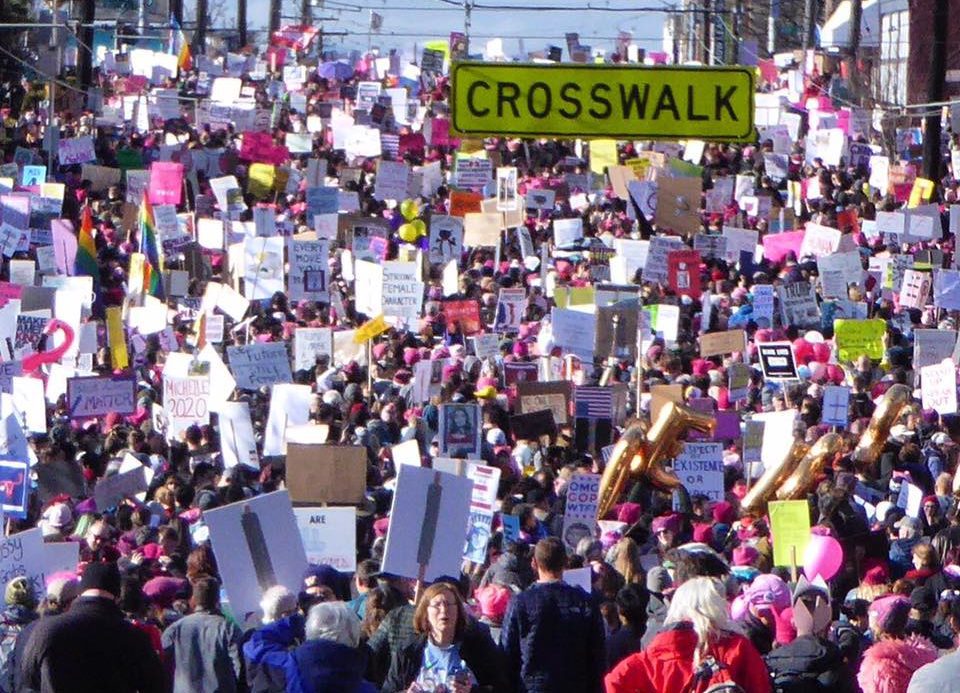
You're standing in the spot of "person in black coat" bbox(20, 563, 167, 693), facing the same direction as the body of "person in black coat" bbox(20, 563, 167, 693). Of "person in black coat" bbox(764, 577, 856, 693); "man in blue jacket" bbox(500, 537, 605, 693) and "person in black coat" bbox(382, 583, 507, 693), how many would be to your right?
3

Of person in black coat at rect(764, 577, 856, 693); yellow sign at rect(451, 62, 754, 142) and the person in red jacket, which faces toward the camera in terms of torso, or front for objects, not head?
the yellow sign

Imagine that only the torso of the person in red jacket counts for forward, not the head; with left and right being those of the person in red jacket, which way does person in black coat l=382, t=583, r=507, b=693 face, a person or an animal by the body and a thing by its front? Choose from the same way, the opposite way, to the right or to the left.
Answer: the opposite way

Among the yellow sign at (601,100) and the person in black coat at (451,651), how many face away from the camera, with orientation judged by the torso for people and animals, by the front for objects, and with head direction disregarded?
0

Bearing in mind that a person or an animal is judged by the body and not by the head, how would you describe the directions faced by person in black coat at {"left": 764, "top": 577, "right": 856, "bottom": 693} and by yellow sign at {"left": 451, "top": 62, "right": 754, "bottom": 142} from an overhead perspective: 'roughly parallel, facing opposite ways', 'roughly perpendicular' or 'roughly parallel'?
roughly parallel, facing opposite ways

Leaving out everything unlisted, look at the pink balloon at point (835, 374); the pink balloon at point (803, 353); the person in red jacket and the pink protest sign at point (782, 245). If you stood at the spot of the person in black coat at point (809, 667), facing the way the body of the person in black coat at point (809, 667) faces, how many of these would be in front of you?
3

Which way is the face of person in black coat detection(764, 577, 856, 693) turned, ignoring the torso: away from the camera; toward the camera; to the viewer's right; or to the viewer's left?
away from the camera

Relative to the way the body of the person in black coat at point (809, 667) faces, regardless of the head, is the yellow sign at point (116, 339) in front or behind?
in front

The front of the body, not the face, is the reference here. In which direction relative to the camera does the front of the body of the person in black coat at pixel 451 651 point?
toward the camera

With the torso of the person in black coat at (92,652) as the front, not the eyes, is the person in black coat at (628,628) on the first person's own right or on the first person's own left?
on the first person's own right

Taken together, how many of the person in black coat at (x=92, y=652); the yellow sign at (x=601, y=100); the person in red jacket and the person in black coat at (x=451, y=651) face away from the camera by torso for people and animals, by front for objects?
2

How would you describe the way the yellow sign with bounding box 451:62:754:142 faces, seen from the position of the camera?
facing the viewer

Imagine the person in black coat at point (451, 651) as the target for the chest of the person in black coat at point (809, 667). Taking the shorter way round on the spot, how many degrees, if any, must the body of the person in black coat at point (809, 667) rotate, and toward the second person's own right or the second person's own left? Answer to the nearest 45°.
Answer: approximately 90° to the second person's own left

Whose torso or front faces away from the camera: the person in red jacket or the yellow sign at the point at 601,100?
the person in red jacket

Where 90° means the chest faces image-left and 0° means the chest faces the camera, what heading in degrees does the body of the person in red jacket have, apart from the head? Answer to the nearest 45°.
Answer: approximately 180°

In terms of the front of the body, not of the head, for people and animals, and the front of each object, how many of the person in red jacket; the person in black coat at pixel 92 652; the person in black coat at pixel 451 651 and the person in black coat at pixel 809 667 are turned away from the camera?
3

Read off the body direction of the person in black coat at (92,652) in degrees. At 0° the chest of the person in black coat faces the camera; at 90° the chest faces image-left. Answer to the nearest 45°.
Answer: approximately 180°

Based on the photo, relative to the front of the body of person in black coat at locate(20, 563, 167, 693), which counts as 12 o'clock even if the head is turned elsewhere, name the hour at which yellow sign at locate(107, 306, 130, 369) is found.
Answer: The yellow sign is roughly at 12 o'clock from the person in black coat.

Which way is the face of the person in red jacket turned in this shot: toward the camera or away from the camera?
away from the camera

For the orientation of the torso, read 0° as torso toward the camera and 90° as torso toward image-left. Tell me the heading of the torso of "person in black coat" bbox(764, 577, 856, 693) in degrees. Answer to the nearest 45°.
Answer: approximately 180°

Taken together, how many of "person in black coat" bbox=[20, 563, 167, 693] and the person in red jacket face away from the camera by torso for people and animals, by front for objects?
2

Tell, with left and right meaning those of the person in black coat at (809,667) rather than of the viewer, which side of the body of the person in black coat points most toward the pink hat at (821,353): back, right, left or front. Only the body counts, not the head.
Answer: front
